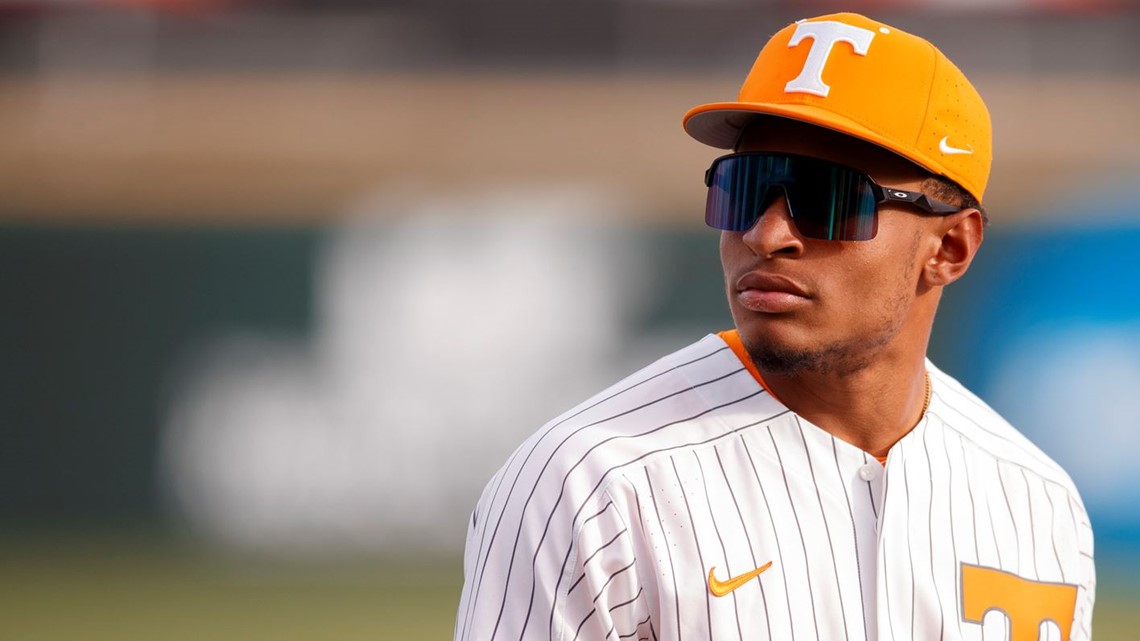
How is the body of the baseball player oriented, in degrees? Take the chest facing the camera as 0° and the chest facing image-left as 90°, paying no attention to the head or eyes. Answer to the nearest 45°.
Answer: approximately 315°
